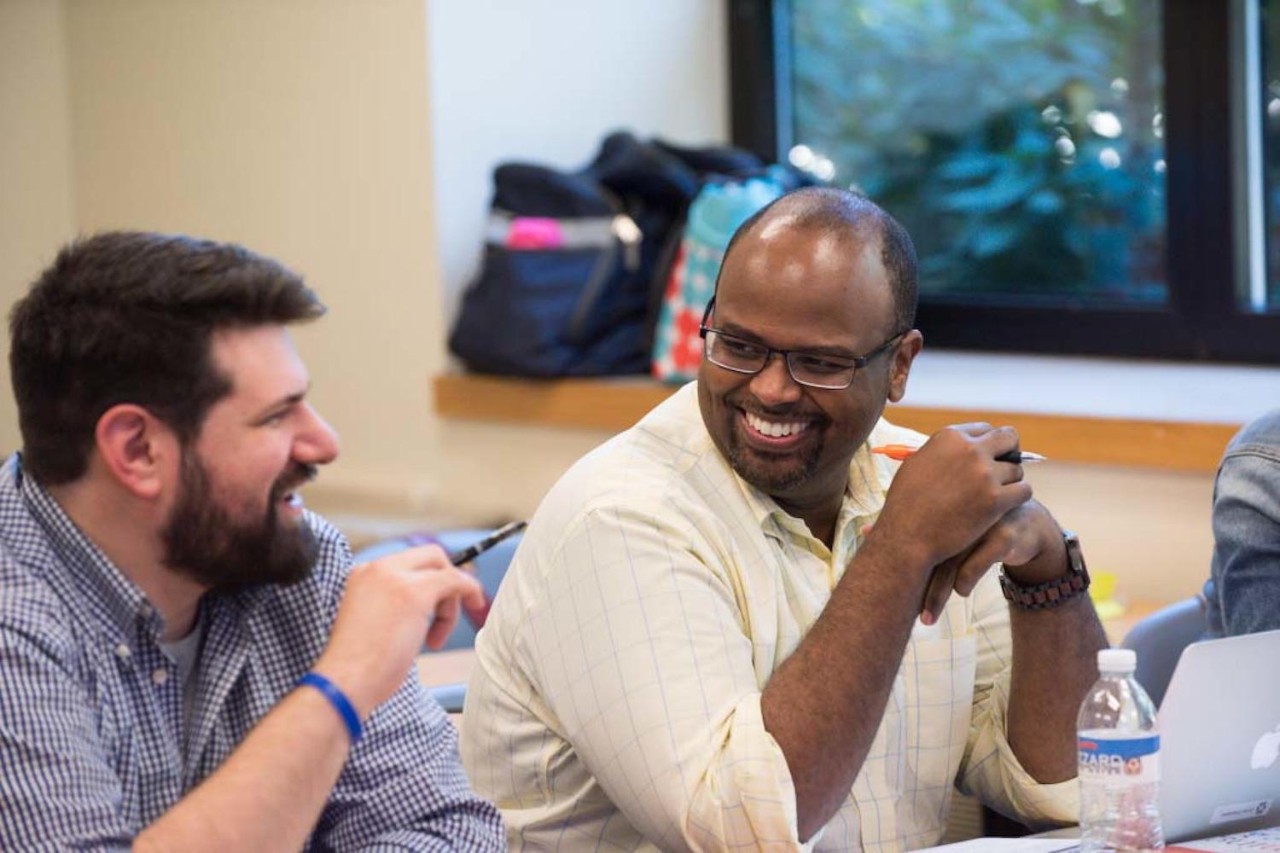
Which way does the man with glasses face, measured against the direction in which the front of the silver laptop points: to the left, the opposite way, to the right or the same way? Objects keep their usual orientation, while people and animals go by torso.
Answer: the opposite way

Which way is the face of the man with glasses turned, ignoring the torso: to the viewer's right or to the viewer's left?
to the viewer's left

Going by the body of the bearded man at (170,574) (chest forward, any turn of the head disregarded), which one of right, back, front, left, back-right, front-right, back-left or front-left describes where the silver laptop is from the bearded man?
front-left

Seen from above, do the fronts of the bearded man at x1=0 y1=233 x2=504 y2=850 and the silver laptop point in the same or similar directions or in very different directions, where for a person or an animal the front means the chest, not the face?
very different directions

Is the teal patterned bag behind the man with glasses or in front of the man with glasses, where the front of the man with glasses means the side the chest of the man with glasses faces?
behind

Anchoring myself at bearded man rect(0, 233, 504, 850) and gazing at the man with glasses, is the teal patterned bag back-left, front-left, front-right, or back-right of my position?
front-left

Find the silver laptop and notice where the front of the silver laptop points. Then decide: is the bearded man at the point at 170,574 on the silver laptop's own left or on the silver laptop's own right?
on the silver laptop's own left

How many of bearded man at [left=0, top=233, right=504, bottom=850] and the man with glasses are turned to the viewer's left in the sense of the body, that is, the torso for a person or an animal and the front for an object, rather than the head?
0

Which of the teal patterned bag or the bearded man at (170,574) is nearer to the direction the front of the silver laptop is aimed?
the teal patterned bag

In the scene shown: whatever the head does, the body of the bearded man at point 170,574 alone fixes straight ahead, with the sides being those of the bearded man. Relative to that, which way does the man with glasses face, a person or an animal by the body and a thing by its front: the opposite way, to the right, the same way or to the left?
the same way

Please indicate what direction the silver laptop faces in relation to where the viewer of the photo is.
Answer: facing away from the viewer and to the left of the viewer

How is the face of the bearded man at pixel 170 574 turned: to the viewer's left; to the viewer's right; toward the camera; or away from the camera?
to the viewer's right

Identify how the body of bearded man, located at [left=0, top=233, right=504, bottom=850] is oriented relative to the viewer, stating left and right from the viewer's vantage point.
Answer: facing the viewer and to the right of the viewer

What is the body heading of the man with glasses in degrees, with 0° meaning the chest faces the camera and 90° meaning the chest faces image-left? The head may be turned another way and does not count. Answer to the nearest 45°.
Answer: approximately 315°
